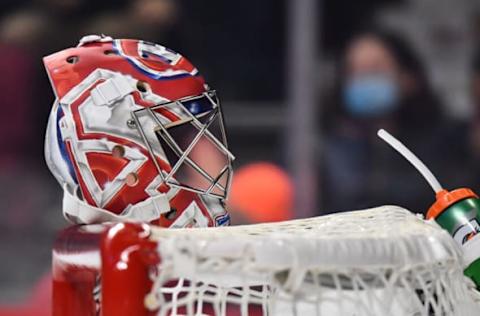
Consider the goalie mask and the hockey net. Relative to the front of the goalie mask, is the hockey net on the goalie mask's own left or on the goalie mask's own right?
on the goalie mask's own right

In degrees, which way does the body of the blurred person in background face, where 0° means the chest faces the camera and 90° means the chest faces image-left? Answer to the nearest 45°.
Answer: approximately 45°

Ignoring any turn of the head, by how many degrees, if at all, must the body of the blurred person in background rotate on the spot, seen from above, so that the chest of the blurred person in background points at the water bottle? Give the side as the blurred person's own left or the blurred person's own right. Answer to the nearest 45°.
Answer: approximately 45° to the blurred person's own left

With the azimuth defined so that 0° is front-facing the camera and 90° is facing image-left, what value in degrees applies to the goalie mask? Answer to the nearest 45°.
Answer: approximately 270°
